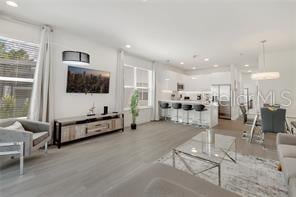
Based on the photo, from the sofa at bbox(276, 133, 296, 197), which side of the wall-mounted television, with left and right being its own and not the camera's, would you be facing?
front

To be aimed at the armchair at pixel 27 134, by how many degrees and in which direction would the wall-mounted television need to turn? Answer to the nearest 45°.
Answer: approximately 90° to its right

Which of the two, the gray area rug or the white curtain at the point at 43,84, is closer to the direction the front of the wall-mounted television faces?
the gray area rug

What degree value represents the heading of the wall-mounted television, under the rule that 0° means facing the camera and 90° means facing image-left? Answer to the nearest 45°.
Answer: approximately 315°

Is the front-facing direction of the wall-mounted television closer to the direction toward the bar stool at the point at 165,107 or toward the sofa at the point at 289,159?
the sofa

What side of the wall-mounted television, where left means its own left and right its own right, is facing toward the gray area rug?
front

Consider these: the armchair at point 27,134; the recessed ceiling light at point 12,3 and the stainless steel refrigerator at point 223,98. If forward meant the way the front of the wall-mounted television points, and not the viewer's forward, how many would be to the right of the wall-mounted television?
2

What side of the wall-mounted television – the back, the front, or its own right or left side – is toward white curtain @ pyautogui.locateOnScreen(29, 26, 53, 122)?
right

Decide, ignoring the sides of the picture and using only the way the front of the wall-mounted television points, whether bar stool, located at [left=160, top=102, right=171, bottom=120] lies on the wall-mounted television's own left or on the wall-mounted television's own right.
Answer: on the wall-mounted television's own left
